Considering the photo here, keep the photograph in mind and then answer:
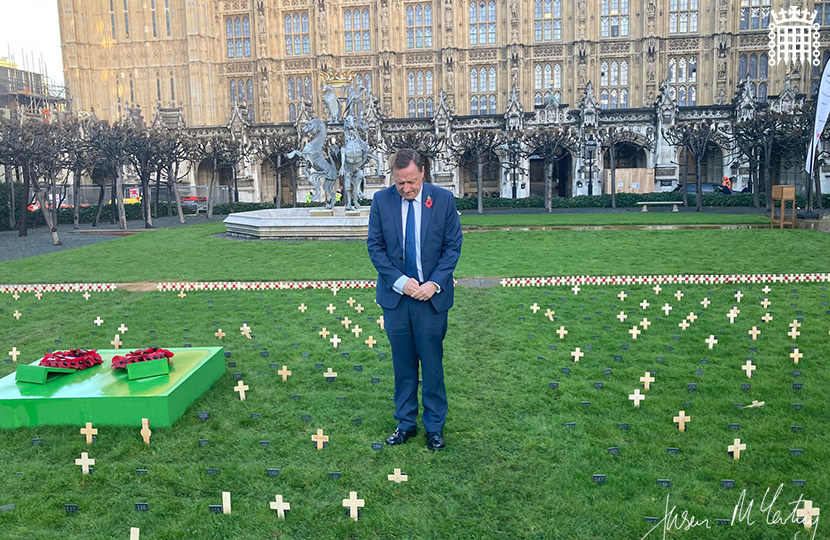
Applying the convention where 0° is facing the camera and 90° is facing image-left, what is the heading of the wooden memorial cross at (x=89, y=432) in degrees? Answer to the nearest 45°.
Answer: approximately 0°

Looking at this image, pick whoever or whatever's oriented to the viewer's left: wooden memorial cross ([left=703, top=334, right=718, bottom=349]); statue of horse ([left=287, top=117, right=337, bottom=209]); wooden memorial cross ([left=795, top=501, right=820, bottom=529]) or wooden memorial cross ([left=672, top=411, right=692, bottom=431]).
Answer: the statue of horse

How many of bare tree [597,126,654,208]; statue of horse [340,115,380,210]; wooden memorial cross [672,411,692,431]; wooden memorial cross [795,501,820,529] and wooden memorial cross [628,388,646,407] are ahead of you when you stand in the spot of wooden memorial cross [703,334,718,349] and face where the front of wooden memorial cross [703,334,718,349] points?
3

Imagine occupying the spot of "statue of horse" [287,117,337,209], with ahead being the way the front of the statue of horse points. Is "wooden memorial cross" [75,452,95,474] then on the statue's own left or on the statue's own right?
on the statue's own left

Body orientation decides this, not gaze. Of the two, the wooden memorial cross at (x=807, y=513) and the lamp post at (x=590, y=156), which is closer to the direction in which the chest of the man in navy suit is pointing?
the wooden memorial cross

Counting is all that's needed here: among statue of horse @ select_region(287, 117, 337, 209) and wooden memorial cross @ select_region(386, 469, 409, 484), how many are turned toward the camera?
1

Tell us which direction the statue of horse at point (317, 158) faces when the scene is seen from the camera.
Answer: facing to the left of the viewer

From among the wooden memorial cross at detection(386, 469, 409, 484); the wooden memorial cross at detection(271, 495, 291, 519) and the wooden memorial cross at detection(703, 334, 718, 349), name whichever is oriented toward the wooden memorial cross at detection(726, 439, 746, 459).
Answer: the wooden memorial cross at detection(703, 334, 718, 349)

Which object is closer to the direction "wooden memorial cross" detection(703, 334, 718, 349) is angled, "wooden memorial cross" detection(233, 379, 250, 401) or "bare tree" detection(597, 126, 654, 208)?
the wooden memorial cross

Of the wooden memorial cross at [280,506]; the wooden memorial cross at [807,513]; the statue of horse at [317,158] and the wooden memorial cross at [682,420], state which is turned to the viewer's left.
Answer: the statue of horse

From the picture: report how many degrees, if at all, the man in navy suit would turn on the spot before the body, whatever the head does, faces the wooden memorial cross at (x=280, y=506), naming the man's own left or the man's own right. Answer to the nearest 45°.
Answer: approximately 45° to the man's own right
